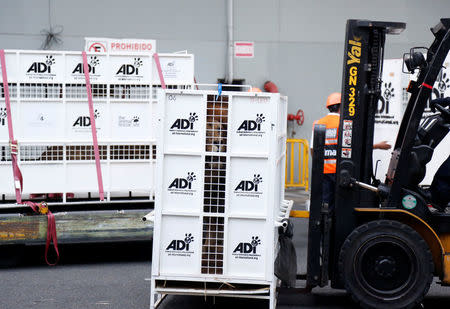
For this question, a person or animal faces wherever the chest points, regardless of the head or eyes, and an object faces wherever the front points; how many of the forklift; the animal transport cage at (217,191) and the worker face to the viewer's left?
1

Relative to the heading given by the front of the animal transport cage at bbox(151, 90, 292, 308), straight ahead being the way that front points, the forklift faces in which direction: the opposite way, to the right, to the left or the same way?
to the right

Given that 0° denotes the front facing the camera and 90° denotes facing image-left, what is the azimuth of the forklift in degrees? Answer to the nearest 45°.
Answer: approximately 90°

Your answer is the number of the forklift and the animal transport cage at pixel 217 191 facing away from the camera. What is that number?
0

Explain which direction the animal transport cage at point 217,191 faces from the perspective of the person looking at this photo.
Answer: facing the viewer

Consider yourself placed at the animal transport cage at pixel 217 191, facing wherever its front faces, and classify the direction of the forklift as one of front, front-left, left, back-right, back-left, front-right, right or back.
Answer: left

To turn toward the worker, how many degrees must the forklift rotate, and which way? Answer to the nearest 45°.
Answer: approximately 90° to its right
